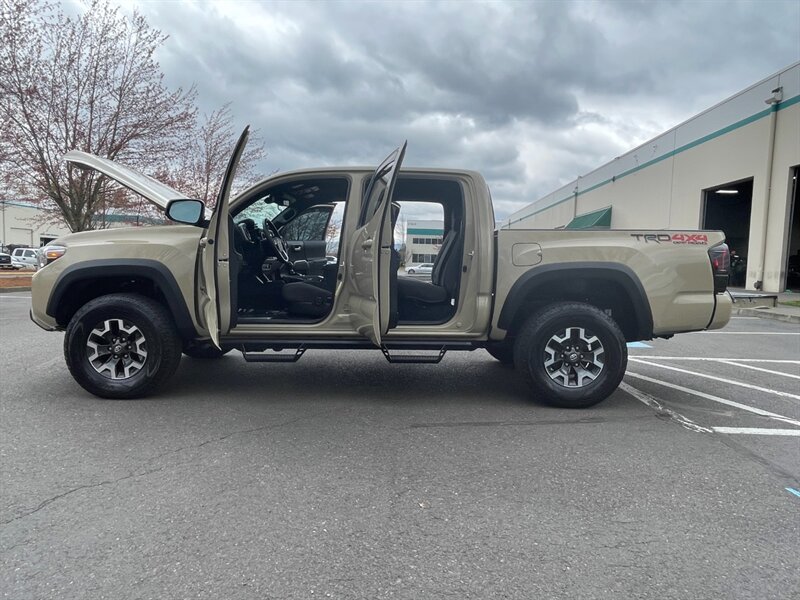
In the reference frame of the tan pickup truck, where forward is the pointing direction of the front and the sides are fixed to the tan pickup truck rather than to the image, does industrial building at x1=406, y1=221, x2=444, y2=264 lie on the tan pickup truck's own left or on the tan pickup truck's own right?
on the tan pickup truck's own right

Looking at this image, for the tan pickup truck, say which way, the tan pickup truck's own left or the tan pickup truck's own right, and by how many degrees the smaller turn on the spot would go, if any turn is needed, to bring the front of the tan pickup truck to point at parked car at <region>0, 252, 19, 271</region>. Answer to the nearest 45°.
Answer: approximately 45° to the tan pickup truck's own right

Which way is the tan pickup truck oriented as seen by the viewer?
to the viewer's left

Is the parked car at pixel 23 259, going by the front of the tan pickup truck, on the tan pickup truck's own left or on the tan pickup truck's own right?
on the tan pickup truck's own right

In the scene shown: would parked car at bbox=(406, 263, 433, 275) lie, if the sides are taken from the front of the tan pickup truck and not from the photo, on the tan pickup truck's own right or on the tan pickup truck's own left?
on the tan pickup truck's own right

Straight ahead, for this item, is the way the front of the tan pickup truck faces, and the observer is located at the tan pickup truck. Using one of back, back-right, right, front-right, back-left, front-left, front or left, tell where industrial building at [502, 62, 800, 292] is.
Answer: back-right
